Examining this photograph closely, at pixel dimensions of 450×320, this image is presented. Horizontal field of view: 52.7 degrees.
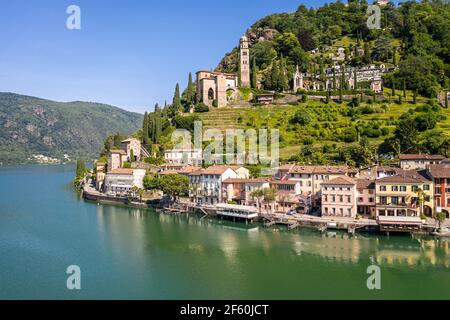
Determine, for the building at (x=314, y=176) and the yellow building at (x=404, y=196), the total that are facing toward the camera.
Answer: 2

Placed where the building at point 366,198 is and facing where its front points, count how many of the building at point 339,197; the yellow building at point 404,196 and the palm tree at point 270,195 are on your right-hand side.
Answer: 2

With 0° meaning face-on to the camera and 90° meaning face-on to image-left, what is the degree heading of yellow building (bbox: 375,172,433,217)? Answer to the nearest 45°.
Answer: approximately 0°

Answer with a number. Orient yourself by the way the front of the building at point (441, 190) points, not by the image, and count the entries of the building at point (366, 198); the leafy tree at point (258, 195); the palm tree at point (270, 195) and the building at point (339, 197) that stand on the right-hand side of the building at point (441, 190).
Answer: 4

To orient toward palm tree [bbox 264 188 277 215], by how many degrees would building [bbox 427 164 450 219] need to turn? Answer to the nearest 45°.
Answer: approximately 90° to its right

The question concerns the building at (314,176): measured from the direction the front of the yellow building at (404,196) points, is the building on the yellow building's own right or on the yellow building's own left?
on the yellow building's own right

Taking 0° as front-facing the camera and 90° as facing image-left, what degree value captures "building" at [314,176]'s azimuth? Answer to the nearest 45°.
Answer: approximately 0°

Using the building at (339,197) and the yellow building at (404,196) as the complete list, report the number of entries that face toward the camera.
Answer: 2

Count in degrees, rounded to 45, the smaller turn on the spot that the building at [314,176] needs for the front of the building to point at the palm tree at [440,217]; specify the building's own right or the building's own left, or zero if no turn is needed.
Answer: approximately 45° to the building's own left

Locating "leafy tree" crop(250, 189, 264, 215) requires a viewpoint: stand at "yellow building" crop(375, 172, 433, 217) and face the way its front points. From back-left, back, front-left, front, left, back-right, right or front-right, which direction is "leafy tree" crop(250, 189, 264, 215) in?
right
